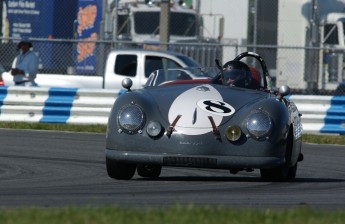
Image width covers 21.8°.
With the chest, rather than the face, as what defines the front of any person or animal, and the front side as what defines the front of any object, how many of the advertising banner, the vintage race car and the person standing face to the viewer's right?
0

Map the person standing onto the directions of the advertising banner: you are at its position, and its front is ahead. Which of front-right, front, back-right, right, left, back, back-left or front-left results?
front

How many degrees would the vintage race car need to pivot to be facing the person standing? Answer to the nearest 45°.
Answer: approximately 180°

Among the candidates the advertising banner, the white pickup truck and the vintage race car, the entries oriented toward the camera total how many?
2

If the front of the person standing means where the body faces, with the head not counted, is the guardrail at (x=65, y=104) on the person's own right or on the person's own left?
on the person's own left

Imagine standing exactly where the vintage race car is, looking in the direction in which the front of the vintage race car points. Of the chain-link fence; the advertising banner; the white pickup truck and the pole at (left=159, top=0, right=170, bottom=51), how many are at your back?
4

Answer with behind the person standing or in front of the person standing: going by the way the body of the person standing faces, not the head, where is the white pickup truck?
behind

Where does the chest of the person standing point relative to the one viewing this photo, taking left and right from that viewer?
facing the viewer and to the left of the viewer

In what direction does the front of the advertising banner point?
toward the camera

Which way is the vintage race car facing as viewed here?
toward the camera
